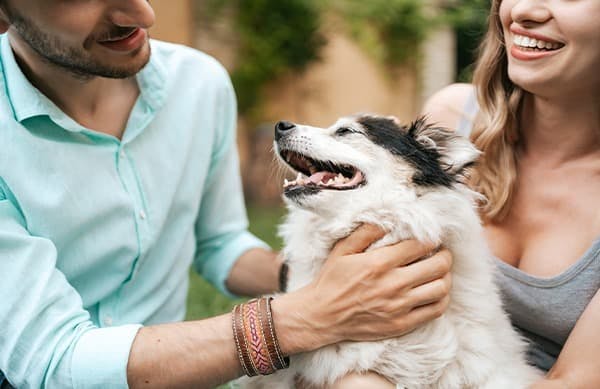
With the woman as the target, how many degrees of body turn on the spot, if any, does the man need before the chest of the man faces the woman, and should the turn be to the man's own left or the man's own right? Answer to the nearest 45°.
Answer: approximately 45° to the man's own left

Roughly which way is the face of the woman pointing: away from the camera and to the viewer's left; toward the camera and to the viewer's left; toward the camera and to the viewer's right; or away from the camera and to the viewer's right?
toward the camera and to the viewer's left

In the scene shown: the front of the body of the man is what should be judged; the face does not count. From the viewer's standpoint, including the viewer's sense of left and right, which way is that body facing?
facing the viewer and to the right of the viewer
